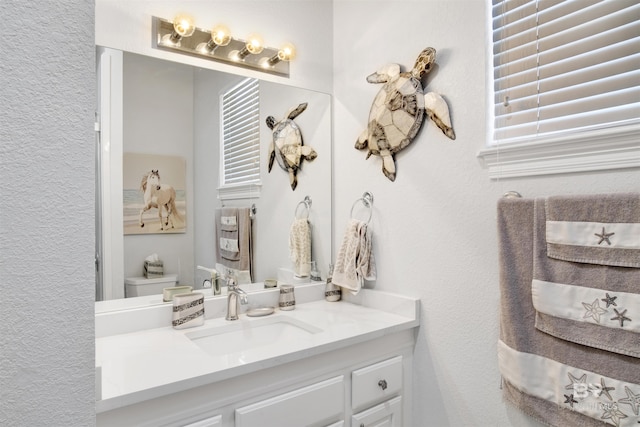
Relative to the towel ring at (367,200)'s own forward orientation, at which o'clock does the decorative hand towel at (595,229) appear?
The decorative hand towel is roughly at 9 o'clock from the towel ring.

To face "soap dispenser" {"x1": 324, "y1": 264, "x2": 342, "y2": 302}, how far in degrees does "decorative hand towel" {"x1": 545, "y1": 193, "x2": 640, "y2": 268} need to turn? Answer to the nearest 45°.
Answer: approximately 45° to its right

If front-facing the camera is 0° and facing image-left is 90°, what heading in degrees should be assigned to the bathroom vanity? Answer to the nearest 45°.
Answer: approximately 315°

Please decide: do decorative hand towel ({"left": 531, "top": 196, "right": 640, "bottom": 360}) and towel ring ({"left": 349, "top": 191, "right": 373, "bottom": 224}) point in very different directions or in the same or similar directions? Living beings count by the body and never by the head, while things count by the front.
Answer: same or similar directions

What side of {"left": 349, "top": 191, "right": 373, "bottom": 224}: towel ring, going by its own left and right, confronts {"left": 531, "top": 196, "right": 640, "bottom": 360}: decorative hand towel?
left

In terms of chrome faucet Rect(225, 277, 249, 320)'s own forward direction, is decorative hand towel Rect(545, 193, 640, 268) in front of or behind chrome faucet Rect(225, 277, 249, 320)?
in front

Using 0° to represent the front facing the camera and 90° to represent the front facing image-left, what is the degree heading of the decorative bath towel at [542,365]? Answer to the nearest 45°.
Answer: approximately 45°

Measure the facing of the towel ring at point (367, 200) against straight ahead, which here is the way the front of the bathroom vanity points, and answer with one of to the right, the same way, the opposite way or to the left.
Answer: to the right

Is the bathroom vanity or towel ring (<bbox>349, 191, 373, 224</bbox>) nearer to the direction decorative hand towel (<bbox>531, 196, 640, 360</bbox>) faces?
the bathroom vanity

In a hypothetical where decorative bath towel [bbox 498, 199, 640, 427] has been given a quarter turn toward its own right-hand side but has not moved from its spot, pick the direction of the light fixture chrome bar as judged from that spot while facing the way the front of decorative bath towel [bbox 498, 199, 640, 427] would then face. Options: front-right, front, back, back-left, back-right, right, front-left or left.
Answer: front-left

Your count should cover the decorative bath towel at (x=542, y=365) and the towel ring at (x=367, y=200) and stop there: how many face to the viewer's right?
0

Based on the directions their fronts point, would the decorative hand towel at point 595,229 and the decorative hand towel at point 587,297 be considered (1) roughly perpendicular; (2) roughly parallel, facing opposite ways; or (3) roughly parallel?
roughly parallel

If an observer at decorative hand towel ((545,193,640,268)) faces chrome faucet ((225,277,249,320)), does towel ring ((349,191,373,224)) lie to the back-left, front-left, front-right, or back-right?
front-right
